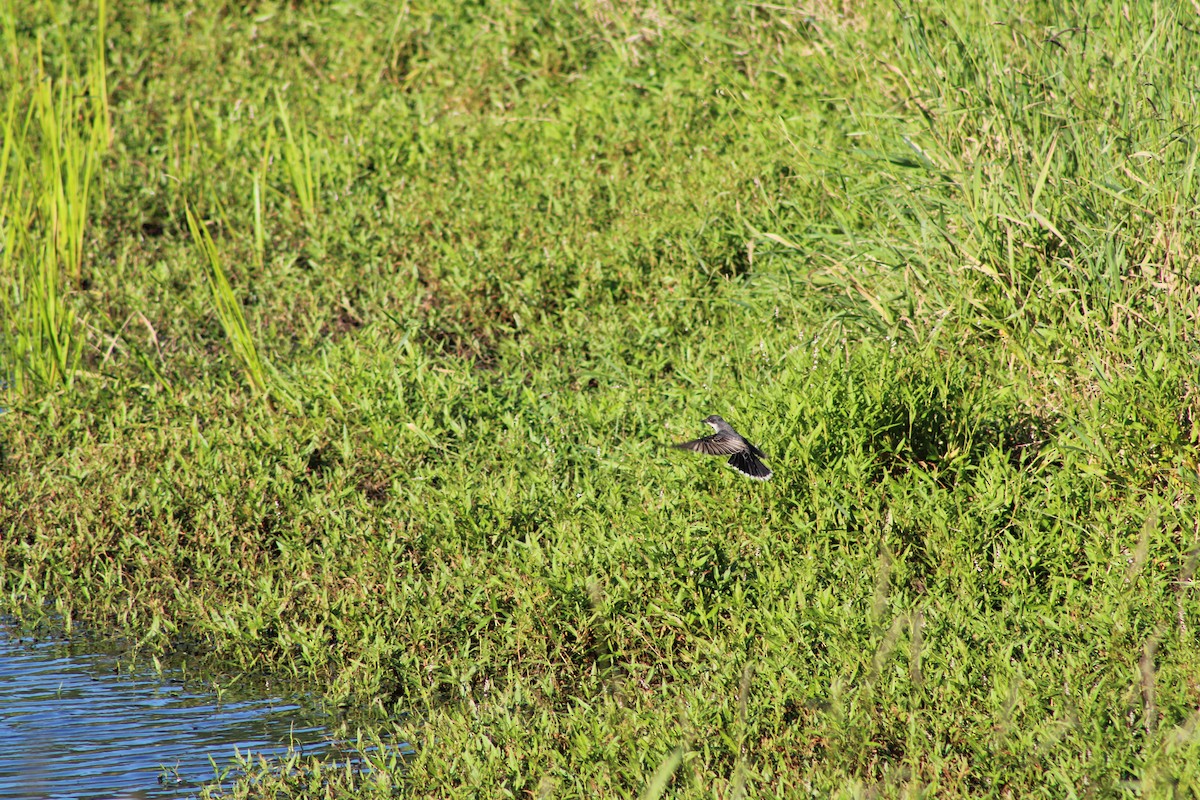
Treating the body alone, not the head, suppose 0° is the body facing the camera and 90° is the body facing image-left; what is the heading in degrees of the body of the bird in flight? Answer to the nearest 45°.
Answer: approximately 90°
